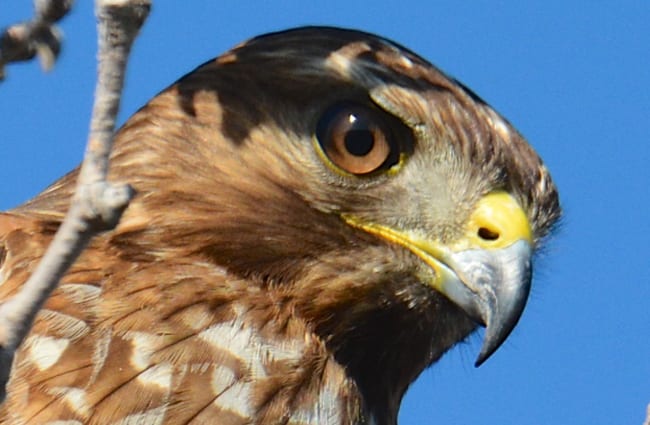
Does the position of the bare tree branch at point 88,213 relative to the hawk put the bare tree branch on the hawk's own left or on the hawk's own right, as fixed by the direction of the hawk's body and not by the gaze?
on the hawk's own right

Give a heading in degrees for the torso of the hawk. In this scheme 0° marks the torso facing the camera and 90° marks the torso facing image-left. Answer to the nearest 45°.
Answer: approximately 270°

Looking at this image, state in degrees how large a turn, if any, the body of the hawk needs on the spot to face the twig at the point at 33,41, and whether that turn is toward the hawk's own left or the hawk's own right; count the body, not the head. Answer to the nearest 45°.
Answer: approximately 135° to the hawk's own right
